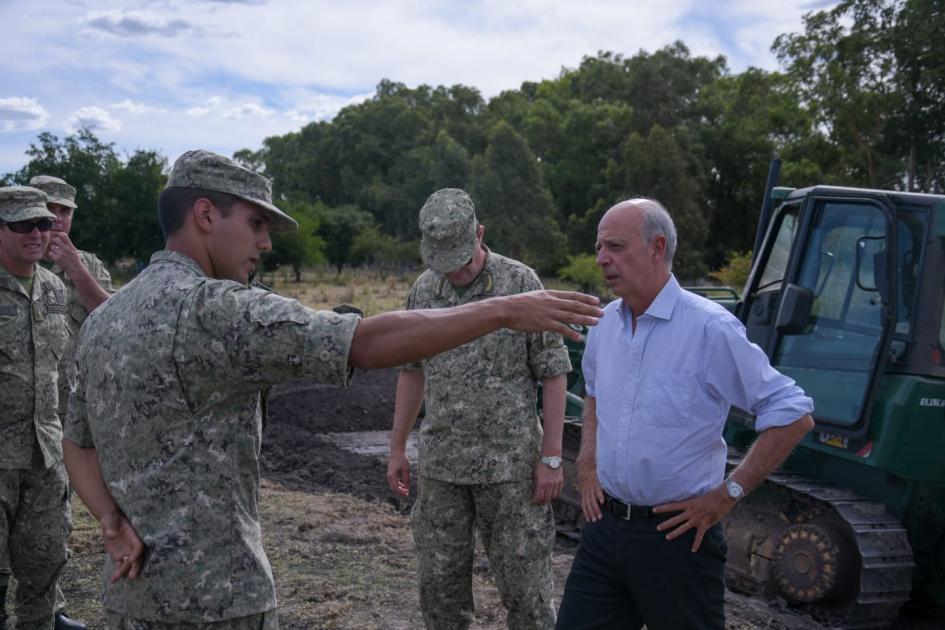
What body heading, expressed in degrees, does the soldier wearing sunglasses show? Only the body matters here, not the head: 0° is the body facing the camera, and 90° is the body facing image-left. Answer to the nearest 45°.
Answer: approximately 0°

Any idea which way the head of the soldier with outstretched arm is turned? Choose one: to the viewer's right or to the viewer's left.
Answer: to the viewer's right

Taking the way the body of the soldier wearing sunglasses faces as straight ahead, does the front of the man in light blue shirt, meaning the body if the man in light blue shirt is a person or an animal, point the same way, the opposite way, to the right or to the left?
to the right

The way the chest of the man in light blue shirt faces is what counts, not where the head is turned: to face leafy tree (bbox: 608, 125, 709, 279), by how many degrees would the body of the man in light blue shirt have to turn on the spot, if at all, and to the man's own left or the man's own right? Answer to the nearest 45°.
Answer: approximately 135° to the man's own right

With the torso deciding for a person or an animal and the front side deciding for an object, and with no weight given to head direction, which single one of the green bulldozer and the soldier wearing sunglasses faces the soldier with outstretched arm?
the soldier wearing sunglasses

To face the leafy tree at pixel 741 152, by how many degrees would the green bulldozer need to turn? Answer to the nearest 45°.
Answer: approximately 45° to its right

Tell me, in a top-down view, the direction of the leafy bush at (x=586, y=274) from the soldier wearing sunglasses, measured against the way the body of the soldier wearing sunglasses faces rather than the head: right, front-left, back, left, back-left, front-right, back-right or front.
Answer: back-left

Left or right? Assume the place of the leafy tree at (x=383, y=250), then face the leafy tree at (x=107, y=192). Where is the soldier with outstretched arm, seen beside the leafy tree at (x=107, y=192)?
left
